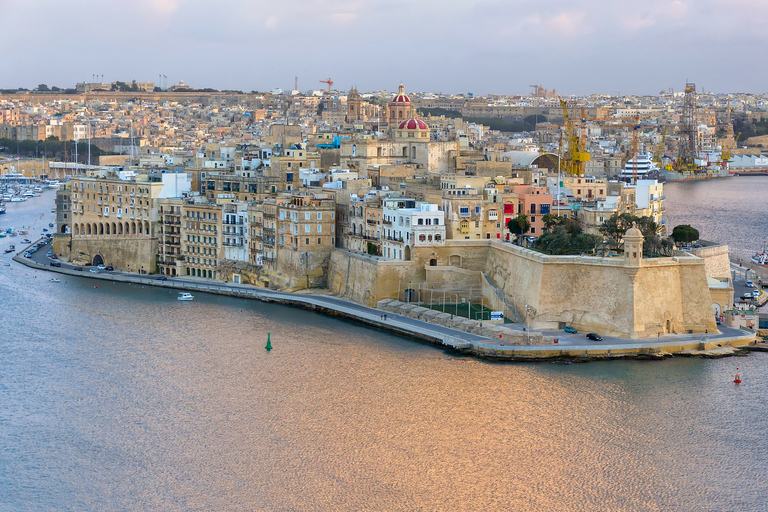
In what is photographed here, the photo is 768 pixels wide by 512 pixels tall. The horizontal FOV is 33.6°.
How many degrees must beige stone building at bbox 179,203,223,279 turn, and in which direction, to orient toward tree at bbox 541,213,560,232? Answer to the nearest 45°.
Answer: approximately 45° to its left

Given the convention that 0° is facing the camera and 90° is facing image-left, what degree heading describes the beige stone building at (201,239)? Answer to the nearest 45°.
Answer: approximately 0°

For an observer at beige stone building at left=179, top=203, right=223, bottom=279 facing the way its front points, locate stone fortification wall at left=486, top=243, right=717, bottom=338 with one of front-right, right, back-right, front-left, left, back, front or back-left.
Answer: front-left

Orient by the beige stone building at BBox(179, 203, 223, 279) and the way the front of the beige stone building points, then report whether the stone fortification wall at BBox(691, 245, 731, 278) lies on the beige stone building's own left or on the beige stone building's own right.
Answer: on the beige stone building's own left

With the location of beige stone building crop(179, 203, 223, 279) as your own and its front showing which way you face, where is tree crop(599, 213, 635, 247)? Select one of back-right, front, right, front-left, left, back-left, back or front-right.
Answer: front-left

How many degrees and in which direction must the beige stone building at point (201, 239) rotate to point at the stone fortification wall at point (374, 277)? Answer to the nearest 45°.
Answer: approximately 45° to its left

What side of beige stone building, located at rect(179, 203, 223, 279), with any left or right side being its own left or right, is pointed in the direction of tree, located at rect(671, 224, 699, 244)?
left

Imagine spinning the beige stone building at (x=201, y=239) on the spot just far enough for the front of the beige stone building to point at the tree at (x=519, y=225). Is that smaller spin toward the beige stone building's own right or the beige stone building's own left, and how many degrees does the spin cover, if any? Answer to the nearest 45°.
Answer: approximately 45° to the beige stone building's own left
